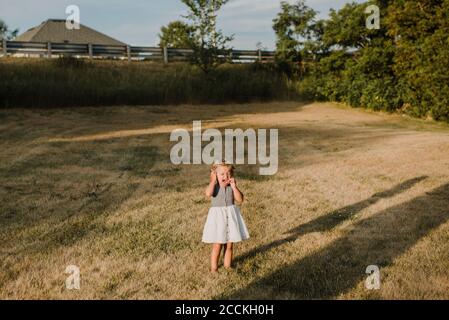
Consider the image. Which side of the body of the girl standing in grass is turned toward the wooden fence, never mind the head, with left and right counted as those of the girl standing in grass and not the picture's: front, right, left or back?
back

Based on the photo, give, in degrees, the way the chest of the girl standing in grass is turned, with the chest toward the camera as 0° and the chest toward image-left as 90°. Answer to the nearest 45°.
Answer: approximately 0°

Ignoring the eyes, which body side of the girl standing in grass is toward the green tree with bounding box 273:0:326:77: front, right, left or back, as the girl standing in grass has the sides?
back

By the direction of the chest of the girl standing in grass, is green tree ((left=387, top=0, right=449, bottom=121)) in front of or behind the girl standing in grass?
behind
